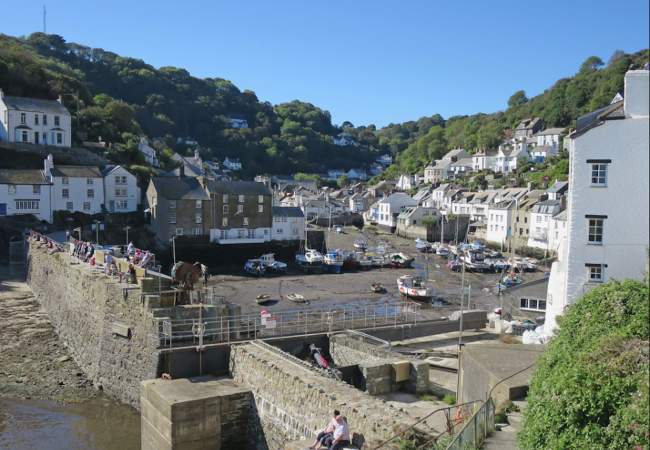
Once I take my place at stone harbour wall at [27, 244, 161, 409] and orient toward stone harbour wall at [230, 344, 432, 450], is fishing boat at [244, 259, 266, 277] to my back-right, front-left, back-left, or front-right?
back-left

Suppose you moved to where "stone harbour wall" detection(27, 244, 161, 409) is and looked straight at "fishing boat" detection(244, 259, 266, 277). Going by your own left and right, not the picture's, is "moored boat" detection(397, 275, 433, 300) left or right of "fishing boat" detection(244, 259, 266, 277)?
right

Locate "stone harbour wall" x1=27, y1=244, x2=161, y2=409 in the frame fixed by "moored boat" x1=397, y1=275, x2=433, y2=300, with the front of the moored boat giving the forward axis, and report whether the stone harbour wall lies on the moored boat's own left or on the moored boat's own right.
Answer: on the moored boat's own right

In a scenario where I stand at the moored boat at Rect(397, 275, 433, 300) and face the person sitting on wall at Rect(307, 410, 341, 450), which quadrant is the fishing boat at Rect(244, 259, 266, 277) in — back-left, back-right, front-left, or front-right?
back-right
